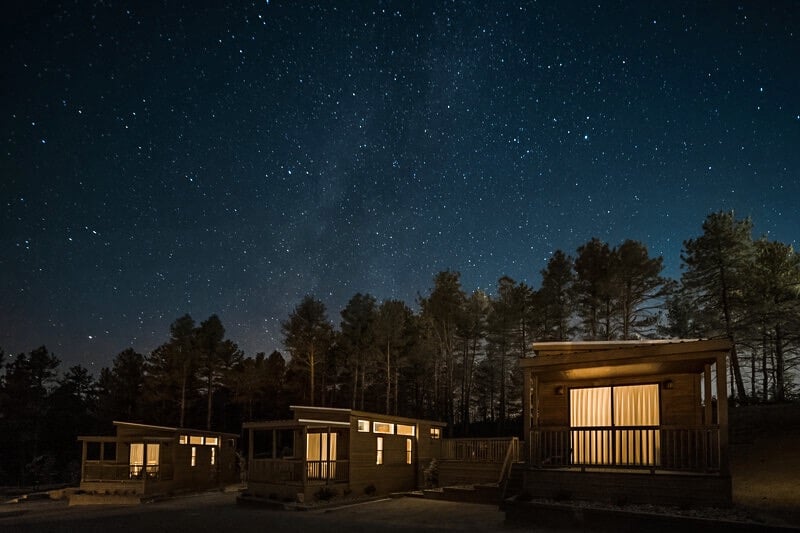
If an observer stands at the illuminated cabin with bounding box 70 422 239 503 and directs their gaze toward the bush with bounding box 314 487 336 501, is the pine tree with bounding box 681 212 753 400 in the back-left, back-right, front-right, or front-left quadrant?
front-left

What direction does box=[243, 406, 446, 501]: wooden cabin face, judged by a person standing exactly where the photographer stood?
facing the viewer and to the left of the viewer

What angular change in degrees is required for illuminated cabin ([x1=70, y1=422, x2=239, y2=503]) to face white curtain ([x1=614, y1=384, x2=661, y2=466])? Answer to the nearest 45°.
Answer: approximately 90° to its left

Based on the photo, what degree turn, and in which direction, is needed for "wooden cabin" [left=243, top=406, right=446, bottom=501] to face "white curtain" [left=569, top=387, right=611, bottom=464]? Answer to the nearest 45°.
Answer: approximately 90° to its left

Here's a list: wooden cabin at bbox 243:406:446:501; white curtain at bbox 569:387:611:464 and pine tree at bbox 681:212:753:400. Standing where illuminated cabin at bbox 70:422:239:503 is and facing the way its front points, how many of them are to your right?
0

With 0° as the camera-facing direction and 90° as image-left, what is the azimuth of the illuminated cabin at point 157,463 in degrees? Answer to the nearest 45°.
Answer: approximately 45°

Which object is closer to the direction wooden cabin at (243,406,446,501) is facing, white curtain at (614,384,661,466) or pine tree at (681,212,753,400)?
the white curtain

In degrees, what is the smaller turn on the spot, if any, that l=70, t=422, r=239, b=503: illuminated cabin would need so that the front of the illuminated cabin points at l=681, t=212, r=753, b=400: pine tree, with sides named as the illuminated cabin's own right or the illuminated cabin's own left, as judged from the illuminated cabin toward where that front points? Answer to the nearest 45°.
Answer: approximately 135° to the illuminated cabin's own left

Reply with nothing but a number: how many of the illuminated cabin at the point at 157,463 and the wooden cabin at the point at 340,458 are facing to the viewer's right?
0

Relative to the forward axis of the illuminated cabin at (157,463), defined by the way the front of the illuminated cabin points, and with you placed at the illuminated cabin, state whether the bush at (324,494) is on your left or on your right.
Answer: on your left

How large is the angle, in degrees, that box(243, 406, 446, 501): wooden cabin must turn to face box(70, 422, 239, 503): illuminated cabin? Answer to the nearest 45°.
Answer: approximately 90° to its right

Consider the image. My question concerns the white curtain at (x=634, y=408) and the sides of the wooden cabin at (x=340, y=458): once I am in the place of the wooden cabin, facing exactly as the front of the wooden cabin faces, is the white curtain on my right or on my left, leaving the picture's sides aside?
on my left

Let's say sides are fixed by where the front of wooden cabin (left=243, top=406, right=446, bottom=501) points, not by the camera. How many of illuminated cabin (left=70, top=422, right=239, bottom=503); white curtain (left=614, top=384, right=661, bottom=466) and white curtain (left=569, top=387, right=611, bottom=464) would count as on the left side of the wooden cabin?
2

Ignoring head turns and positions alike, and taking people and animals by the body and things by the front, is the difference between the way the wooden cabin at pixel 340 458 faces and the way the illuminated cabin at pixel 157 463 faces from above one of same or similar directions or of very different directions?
same or similar directions

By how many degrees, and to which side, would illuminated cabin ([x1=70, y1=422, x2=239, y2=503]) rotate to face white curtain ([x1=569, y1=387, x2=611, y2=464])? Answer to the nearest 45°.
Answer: approximately 90° to its left
